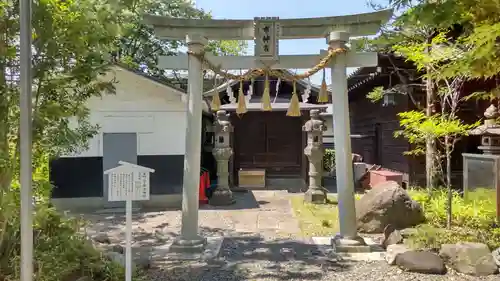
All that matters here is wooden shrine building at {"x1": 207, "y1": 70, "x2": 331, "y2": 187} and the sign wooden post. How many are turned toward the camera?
2

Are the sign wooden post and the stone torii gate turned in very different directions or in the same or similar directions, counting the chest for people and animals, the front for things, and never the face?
same or similar directions

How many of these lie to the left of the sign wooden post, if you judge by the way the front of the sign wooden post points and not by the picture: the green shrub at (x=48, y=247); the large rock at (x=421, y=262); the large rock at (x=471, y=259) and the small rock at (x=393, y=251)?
3

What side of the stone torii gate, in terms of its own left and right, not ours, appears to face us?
front

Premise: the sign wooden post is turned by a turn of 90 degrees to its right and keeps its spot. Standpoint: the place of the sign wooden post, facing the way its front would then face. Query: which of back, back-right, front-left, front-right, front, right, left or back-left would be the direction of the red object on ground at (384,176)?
back-right

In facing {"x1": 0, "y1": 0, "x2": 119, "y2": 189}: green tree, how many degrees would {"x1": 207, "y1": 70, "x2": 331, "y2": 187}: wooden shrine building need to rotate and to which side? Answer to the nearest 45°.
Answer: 0° — it already faces it

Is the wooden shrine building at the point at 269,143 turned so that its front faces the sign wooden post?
yes

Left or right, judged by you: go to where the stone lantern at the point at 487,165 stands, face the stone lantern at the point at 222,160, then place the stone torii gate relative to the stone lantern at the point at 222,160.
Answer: left

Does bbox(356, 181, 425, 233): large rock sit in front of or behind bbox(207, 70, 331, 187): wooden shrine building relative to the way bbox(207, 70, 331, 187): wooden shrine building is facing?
in front

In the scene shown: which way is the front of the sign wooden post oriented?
toward the camera

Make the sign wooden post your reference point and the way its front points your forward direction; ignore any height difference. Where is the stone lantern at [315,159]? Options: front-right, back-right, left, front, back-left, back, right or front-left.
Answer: back-left

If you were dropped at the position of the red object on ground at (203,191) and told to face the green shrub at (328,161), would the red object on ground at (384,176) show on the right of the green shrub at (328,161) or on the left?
right

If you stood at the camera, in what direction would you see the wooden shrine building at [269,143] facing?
facing the viewer

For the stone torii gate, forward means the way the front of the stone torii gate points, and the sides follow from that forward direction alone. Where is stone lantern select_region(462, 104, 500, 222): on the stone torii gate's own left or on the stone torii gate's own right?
on the stone torii gate's own left
